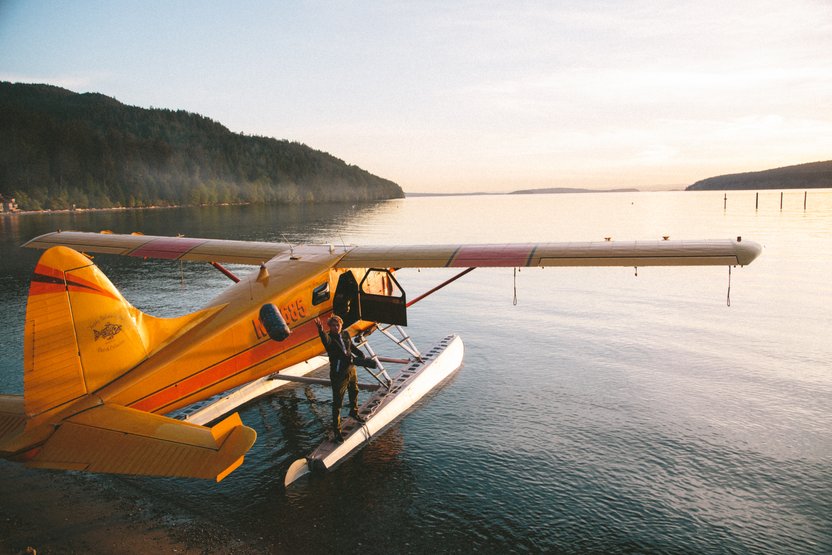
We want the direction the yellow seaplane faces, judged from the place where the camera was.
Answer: facing away from the viewer and to the right of the viewer

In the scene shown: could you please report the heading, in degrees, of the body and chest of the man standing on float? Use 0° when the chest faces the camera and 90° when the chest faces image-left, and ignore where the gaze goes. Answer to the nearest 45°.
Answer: approximately 0°
